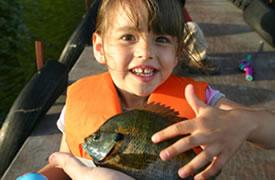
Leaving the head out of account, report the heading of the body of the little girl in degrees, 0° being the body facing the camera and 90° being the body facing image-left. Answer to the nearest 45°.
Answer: approximately 0°
